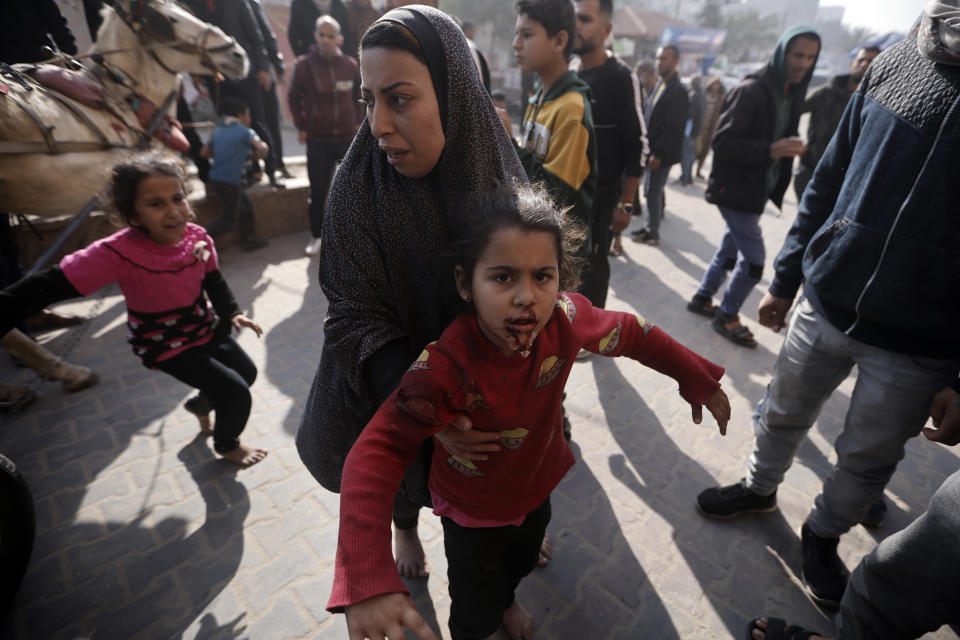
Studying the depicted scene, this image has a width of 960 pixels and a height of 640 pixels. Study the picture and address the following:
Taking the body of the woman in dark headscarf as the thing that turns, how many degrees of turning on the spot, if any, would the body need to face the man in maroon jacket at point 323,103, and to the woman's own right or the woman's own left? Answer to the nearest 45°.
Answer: approximately 135° to the woman's own right

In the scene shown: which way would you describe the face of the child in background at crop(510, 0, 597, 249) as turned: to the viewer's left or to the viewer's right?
to the viewer's left

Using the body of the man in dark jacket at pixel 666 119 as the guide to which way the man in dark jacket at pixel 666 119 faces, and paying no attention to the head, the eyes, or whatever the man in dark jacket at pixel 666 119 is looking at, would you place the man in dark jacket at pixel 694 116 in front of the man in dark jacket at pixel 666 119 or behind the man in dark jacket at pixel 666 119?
behind

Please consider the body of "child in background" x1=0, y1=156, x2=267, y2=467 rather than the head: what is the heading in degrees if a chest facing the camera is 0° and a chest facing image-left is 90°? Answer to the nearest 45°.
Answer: approximately 315°

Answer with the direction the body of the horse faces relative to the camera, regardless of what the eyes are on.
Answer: to the viewer's right

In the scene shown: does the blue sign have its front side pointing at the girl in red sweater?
yes
